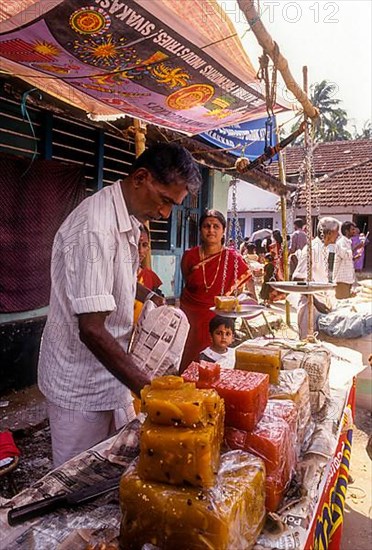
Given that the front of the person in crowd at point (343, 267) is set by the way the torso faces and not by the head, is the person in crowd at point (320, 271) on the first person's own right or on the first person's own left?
on the first person's own right

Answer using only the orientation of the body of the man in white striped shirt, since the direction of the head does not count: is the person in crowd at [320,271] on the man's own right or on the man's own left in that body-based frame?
on the man's own left

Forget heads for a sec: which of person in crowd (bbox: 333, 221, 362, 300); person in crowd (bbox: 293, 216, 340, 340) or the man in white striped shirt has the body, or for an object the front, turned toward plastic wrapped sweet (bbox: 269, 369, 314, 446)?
the man in white striped shirt

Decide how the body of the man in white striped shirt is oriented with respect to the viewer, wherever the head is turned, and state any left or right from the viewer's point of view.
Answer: facing to the right of the viewer
